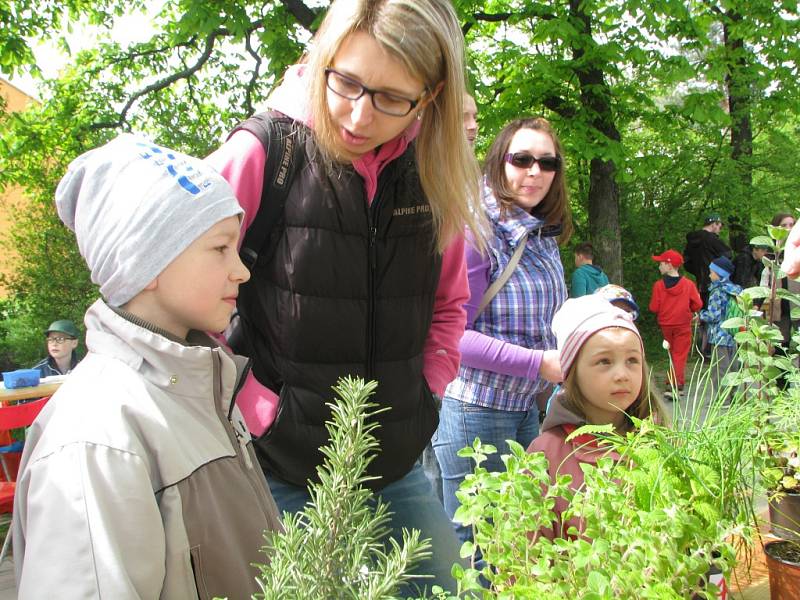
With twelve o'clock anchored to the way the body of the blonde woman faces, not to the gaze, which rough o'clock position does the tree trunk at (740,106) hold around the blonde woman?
The tree trunk is roughly at 7 o'clock from the blonde woman.

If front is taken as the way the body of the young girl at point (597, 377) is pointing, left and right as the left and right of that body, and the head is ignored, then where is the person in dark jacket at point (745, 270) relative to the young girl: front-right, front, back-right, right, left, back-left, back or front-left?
back-left

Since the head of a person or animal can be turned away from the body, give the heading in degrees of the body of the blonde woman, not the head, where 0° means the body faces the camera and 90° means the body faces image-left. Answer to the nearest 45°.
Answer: approximately 0°

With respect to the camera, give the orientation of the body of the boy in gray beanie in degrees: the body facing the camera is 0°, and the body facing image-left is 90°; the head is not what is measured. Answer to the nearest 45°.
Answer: approximately 270°

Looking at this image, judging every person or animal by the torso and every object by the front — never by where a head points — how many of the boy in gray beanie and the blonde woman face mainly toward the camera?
1

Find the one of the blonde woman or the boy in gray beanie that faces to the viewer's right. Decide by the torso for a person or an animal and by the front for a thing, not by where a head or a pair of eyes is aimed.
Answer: the boy in gray beanie

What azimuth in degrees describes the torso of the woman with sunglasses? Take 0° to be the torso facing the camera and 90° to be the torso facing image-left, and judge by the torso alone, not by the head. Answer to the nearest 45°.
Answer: approximately 315°

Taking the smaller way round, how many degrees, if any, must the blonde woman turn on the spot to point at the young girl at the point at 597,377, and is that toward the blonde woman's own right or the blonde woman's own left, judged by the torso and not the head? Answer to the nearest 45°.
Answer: approximately 135° to the blonde woman's own left

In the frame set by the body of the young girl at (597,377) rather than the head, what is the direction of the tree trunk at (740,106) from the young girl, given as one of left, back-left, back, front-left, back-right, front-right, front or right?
back-left

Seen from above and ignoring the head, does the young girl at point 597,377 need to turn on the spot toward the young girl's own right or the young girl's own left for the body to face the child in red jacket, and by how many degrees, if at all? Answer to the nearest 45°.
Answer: approximately 135° to the young girl's own left

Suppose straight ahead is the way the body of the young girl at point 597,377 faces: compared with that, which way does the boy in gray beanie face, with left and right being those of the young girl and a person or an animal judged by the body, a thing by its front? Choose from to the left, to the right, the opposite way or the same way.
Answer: to the left

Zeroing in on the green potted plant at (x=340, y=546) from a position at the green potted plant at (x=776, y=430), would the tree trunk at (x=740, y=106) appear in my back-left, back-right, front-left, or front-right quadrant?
back-right

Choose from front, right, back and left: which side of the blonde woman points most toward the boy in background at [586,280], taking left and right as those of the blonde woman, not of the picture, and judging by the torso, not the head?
back
